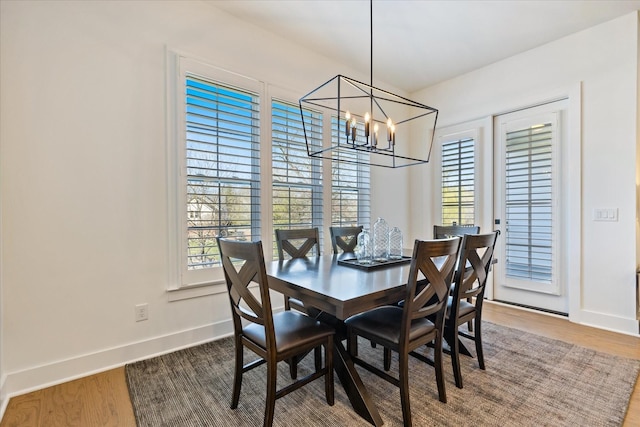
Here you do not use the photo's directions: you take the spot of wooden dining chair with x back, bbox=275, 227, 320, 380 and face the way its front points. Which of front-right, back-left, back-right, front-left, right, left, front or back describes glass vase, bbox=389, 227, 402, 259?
front-left

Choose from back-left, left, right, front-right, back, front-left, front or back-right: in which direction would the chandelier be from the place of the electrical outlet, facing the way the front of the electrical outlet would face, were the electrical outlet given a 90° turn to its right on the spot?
back-left

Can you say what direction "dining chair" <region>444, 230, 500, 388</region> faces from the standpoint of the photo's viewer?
facing away from the viewer and to the left of the viewer

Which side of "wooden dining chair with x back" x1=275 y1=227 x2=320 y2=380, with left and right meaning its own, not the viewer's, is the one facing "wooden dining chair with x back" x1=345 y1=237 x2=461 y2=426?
front

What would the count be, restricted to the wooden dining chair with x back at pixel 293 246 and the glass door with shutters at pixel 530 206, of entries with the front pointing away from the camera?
0

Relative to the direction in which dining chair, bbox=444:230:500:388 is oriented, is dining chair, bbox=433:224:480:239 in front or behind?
in front

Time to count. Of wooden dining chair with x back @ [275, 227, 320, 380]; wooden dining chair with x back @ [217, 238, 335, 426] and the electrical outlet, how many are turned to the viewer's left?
0

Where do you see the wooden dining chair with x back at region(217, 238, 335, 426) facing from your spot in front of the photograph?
facing away from the viewer and to the right of the viewer

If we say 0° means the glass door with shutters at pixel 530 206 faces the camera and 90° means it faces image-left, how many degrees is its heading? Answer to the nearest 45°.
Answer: approximately 45°

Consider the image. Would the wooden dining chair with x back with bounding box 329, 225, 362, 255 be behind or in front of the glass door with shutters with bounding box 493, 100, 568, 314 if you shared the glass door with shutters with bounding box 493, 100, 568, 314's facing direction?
in front

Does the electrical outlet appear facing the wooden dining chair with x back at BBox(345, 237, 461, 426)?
yes

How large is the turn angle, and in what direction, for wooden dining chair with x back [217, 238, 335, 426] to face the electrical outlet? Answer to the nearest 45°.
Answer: approximately 90° to its left

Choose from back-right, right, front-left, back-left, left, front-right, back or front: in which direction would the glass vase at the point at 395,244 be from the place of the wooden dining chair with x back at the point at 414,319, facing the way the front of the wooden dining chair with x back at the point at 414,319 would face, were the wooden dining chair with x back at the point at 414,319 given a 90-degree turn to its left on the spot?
back-right
